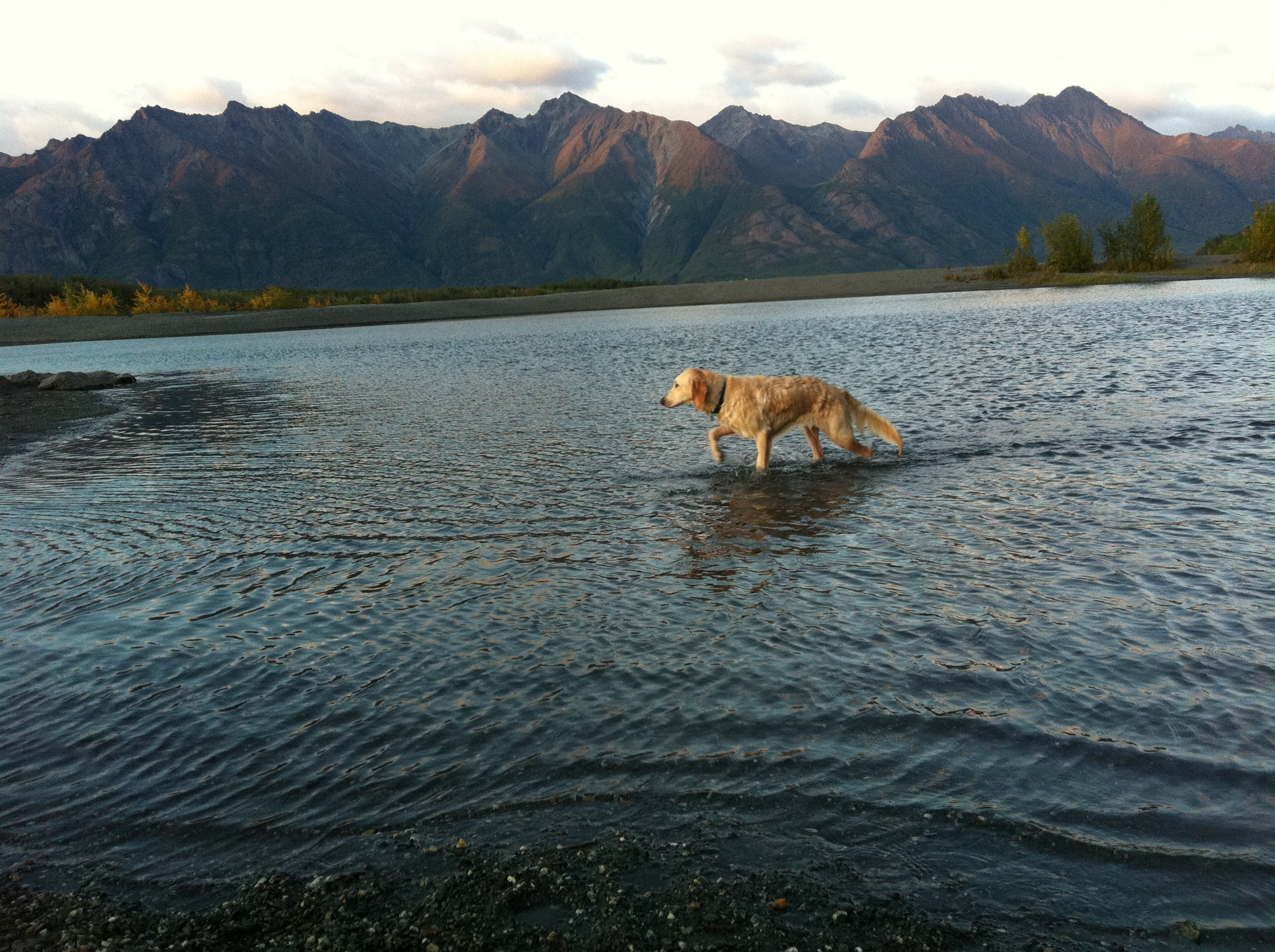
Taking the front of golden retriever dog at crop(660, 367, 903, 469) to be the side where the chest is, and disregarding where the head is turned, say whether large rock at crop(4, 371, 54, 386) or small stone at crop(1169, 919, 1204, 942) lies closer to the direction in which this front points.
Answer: the large rock

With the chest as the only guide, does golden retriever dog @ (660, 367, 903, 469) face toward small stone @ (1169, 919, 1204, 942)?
no

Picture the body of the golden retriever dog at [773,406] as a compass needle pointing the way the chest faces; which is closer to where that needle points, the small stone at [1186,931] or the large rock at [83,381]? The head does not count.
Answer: the large rock

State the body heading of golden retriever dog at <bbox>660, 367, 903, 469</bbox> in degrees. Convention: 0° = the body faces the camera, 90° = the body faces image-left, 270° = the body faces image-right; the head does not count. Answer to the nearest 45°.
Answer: approximately 90°

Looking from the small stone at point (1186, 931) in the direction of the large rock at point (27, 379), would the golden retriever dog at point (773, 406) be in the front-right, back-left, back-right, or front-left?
front-right

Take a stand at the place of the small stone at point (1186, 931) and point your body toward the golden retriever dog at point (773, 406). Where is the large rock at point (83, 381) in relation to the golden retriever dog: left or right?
left

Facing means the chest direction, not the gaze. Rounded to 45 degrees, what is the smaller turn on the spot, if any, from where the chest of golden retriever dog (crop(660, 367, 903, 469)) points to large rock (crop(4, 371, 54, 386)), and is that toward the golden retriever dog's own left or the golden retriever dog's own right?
approximately 45° to the golden retriever dog's own right

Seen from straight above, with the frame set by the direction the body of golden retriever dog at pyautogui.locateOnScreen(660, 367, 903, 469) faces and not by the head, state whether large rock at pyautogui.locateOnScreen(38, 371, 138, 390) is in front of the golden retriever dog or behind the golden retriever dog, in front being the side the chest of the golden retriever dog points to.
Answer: in front
